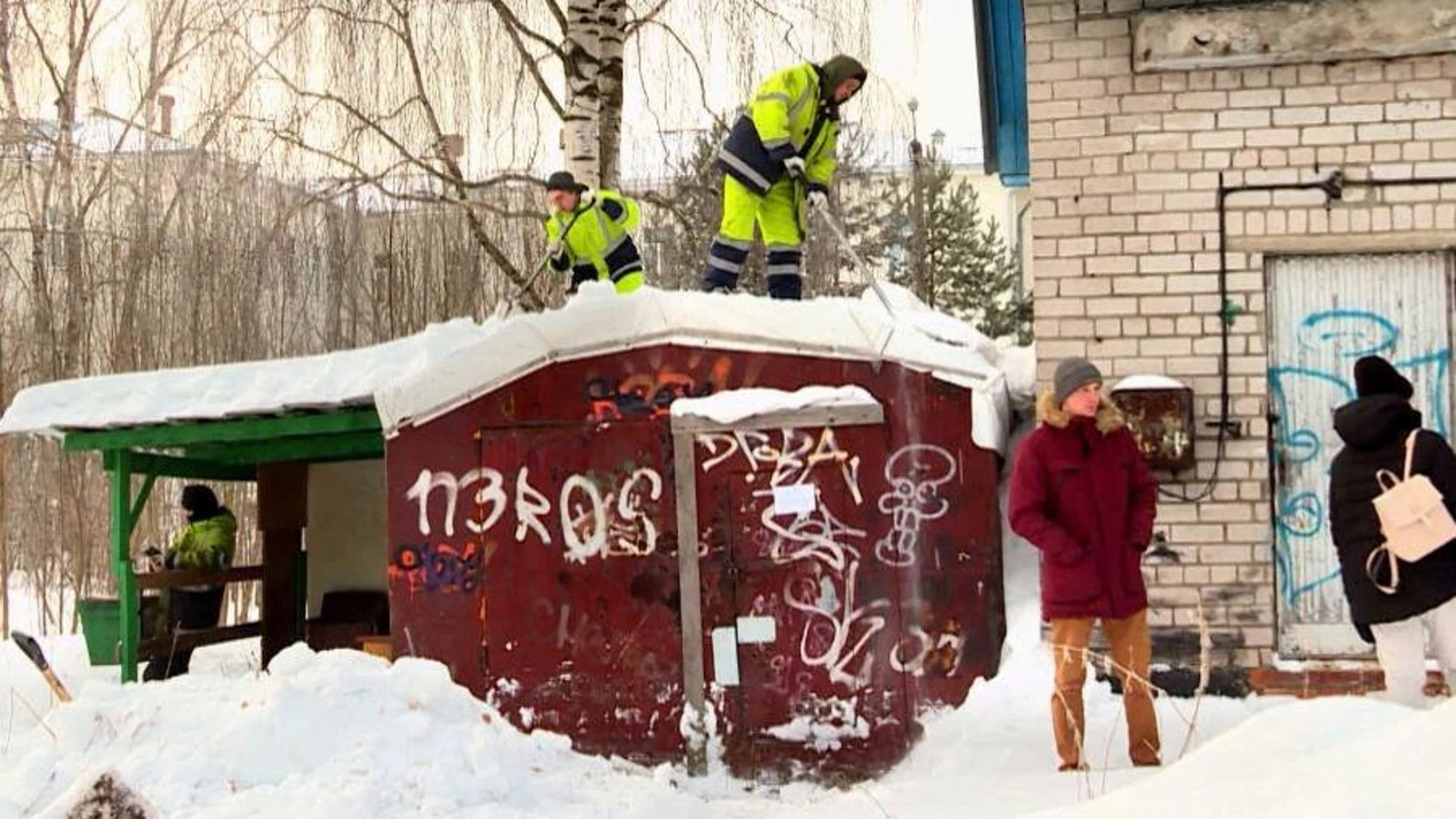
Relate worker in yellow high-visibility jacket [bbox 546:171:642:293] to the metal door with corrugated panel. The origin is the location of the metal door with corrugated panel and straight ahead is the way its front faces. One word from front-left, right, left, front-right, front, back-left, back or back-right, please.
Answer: right

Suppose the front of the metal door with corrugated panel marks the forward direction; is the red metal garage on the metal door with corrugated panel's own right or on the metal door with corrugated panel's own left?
on the metal door with corrugated panel's own right

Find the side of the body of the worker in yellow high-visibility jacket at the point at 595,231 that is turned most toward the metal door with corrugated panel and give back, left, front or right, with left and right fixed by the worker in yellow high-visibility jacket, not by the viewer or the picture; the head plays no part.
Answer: left

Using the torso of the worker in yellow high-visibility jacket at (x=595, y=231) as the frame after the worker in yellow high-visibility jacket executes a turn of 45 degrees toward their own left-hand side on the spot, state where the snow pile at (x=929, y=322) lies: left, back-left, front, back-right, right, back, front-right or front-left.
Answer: front-left

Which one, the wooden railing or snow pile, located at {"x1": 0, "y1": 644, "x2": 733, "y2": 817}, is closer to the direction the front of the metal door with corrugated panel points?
the snow pile

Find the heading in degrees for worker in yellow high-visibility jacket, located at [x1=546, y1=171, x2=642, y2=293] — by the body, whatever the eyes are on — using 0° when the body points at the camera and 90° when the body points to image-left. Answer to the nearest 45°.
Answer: approximately 45°
